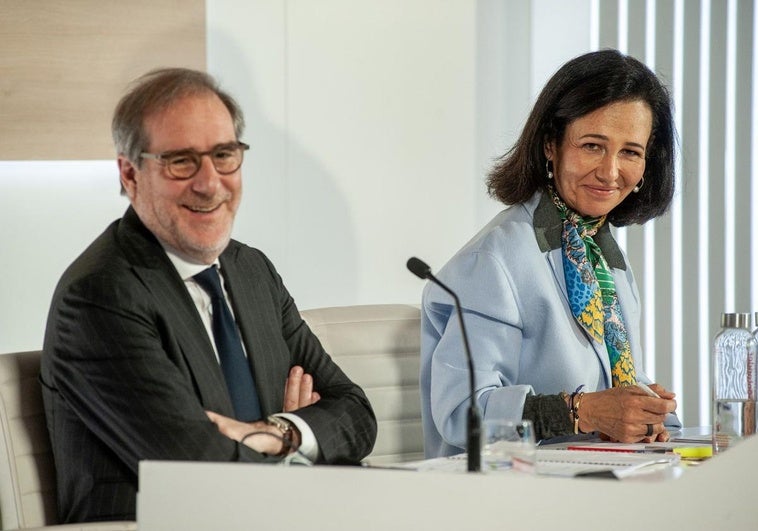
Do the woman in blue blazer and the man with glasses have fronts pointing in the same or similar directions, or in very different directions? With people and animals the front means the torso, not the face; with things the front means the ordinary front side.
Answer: same or similar directions

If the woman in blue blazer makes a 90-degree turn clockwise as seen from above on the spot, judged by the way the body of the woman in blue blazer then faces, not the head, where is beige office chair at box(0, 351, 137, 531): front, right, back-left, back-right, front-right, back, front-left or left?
front

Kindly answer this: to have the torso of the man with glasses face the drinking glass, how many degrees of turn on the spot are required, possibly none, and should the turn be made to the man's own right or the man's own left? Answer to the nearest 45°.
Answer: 0° — they already face it

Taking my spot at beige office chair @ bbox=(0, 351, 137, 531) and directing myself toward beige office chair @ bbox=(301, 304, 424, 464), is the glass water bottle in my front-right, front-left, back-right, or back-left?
front-right

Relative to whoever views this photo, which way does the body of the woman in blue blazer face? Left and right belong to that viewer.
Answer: facing the viewer and to the right of the viewer

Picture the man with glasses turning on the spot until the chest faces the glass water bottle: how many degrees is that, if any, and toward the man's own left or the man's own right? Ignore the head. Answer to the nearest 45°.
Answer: approximately 45° to the man's own left

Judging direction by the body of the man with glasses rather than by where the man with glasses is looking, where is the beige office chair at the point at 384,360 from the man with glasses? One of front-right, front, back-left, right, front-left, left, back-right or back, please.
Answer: left

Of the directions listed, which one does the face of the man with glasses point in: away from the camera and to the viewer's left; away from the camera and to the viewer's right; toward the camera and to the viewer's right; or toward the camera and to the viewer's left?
toward the camera and to the viewer's right

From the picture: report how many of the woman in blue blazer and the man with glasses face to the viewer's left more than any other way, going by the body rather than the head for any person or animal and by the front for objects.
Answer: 0

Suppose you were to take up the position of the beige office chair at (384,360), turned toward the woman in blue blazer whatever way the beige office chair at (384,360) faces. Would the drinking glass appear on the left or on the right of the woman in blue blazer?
right

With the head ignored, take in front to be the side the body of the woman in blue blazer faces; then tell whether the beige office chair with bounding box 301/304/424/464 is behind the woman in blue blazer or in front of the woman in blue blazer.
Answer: behind

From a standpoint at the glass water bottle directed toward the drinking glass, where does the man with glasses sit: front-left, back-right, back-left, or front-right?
front-right

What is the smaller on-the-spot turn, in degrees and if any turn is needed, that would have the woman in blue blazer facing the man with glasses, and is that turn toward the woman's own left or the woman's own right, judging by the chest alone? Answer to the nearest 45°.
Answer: approximately 90° to the woman's own right
